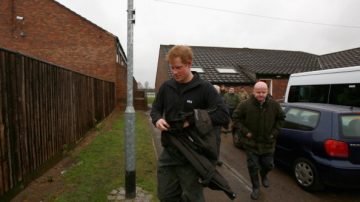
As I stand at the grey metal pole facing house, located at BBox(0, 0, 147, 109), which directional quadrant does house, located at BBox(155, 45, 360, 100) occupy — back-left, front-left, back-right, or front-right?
front-right

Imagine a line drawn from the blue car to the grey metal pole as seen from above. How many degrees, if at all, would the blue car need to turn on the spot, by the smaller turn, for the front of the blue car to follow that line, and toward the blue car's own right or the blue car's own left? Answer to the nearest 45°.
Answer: approximately 90° to the blue car's own left

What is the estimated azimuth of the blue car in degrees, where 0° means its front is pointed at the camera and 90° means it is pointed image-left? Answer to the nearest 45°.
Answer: approximately 135°

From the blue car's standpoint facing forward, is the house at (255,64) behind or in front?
in front

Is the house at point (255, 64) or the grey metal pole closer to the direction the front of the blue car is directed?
the house

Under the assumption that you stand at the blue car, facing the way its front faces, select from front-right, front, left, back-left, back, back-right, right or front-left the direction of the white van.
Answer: front-right

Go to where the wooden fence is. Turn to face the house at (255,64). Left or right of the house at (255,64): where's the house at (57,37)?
left

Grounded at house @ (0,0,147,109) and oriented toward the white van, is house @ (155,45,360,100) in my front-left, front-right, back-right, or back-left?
front-left

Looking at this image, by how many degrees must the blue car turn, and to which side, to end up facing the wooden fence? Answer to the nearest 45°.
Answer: approximately 90° to its left

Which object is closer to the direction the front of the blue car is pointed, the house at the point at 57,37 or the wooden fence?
the house

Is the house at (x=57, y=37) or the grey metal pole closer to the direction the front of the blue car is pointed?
the house
